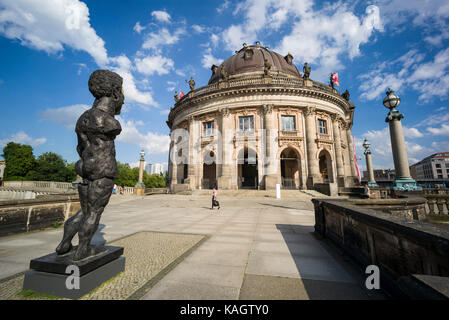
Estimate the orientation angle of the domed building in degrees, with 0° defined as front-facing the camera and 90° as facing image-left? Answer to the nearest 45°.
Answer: approximately 0°

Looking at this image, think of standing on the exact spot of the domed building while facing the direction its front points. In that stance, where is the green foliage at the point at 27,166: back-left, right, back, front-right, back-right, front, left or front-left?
right

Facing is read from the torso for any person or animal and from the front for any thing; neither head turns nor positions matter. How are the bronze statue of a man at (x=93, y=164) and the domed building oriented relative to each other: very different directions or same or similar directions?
very different directions

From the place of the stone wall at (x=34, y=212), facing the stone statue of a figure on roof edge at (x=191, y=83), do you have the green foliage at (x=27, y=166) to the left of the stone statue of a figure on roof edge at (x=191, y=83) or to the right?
left

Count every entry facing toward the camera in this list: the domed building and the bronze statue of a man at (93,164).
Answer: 1

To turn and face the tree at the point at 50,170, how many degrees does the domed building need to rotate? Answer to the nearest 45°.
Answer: approximately 90° to its right
